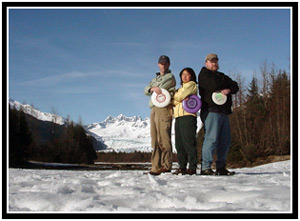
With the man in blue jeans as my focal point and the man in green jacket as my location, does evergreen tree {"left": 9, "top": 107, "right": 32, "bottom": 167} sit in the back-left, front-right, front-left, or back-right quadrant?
back-left

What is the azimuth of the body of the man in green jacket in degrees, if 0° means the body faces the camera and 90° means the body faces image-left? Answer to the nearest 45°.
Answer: approximately 45°

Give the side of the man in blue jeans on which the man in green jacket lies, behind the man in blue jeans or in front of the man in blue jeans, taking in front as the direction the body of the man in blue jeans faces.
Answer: behind

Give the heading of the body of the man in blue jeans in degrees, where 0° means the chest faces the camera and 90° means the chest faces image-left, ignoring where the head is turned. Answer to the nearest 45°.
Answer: approximately 315°

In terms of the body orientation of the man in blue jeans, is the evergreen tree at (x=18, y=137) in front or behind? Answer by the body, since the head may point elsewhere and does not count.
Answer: behind

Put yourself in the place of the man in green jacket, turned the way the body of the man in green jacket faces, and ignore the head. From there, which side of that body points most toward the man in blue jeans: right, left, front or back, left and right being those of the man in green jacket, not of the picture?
left
